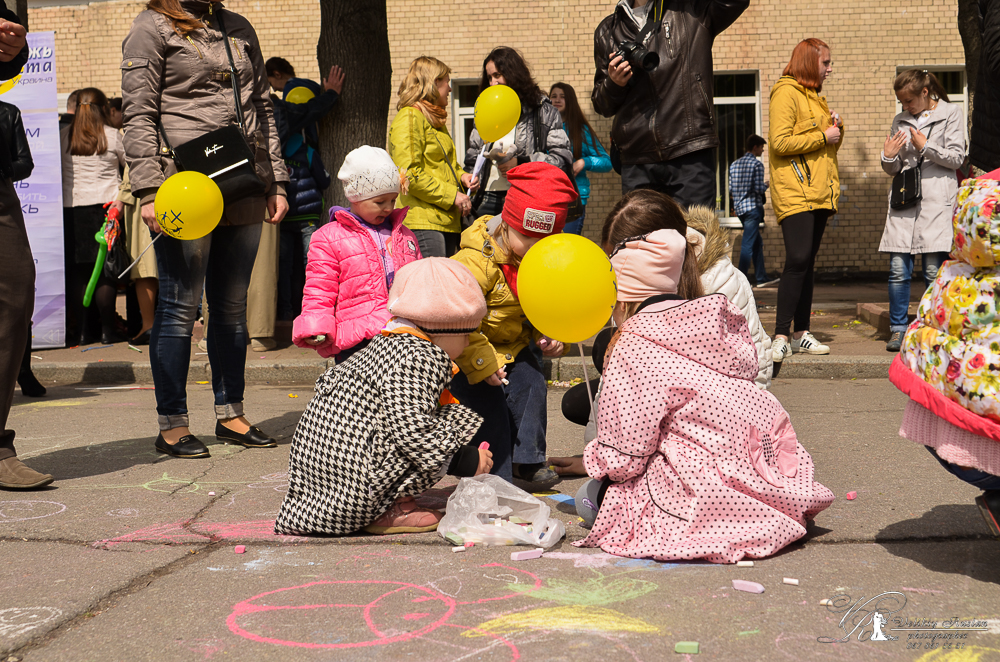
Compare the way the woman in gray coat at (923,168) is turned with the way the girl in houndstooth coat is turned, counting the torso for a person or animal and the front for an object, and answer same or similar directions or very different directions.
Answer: very different directions

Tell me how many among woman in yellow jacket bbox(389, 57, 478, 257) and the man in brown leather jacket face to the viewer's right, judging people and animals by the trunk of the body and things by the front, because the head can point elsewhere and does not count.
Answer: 1

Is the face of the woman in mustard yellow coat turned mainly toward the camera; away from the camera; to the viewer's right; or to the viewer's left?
to the viewer's right

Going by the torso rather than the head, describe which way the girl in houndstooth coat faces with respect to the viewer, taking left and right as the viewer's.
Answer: facing to the right of the viewer

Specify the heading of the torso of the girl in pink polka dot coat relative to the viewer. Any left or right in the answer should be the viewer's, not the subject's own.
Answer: facing away from the viewer and to the left of the viewer

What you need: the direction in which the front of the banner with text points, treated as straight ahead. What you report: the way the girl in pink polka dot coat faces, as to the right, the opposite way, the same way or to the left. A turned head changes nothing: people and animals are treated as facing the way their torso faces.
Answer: the opposite way

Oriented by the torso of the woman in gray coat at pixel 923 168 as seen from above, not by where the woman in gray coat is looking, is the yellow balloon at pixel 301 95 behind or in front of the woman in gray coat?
in front

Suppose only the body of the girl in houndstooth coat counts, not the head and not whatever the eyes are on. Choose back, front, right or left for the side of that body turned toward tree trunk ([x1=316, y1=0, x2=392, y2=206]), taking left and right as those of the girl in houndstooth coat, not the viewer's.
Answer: left

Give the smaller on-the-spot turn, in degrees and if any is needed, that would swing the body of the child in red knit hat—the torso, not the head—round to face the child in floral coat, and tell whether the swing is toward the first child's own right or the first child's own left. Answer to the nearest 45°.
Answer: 0° — they already face them

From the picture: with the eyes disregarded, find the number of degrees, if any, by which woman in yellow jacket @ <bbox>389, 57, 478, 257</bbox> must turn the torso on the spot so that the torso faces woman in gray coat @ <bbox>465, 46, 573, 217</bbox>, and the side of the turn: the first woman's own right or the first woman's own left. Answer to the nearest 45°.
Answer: approximately 45° to the first woman's own left

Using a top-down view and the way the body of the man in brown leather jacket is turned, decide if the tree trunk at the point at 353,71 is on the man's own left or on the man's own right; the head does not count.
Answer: on the man's own right

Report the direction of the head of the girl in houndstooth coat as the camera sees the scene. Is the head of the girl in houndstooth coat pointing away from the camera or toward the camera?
away from the camera
